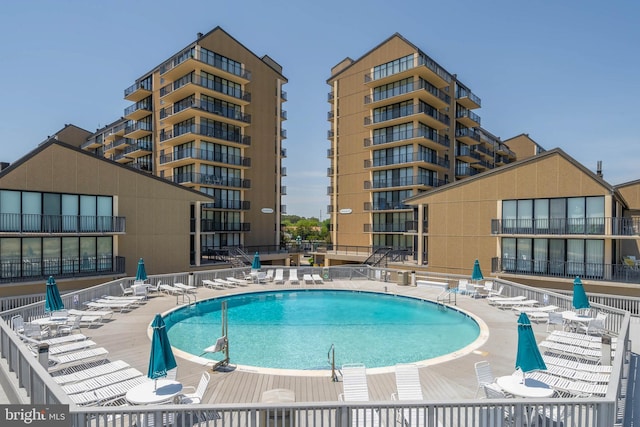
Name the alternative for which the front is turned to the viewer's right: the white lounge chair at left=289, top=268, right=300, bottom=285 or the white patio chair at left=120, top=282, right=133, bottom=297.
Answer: the white patio chair

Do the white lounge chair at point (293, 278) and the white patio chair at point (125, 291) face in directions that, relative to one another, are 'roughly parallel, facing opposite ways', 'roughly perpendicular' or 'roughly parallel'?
roughly perpendicular

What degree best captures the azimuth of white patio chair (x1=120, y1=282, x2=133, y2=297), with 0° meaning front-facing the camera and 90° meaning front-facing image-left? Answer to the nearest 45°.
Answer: approximately 270°
